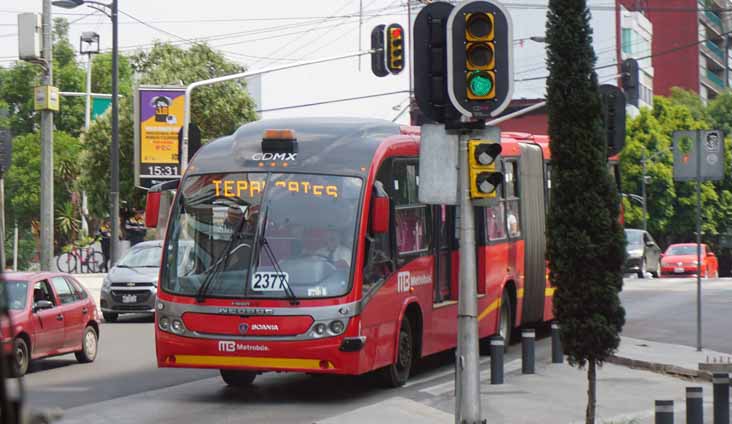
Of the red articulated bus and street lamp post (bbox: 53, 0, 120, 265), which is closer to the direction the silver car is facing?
the red articulated bus

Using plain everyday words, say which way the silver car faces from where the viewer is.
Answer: facing the viewer and to the left of the viewer

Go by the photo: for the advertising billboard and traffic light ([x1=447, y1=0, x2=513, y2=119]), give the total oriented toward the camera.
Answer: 2

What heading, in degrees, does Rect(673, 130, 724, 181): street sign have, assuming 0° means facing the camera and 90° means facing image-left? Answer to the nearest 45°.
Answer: approximately 0°
